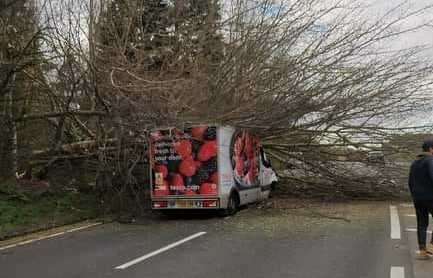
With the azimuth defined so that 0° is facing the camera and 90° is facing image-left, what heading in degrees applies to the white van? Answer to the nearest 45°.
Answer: approximately 225°

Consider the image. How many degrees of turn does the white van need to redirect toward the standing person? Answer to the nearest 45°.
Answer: approximately 90° to its right
